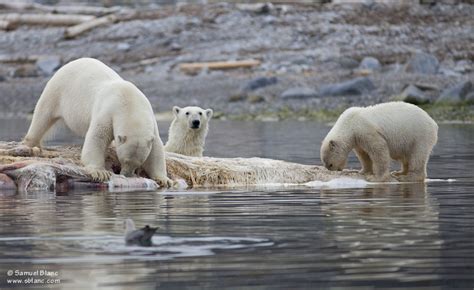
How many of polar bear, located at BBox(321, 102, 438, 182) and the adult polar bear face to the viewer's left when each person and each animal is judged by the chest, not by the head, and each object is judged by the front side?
1

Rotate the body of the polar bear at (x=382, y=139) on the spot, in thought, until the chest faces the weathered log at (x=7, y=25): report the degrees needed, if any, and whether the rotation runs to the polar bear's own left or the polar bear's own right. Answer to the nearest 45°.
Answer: approximately 45° to the polar bear's own right

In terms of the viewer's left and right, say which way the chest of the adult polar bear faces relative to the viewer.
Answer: facing the viewer and to the right of the viewer

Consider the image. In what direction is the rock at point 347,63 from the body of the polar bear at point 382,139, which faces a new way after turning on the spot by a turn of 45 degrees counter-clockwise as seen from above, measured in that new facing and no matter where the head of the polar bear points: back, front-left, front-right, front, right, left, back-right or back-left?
back-right

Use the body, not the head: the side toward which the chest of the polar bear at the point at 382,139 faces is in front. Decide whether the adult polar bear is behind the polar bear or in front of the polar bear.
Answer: in front

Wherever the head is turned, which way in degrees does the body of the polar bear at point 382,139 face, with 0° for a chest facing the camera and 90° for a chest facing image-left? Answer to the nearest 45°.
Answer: approximately 90°
